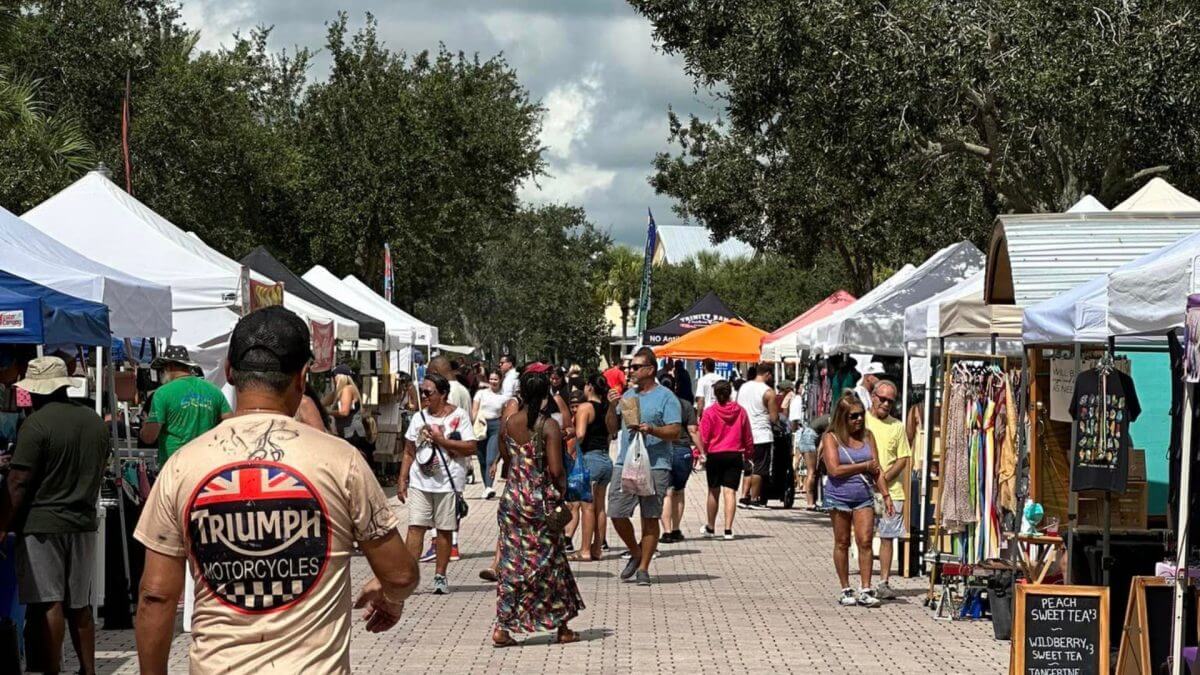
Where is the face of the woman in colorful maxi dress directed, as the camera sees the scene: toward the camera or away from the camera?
away from the camera

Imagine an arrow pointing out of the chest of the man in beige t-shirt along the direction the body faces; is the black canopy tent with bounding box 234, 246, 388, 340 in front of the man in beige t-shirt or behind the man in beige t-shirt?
in front

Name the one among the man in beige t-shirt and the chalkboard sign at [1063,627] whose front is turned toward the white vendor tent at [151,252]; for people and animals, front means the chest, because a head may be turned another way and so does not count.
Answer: the man in beige t-shirt

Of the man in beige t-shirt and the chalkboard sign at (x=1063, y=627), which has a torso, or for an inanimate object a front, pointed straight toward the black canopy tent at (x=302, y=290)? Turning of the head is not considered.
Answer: the man in beige t-shirt

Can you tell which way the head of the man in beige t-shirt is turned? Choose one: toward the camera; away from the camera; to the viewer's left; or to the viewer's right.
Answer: away from the camera

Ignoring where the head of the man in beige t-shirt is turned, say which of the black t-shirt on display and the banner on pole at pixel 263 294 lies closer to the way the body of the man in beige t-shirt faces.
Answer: the banner on pole

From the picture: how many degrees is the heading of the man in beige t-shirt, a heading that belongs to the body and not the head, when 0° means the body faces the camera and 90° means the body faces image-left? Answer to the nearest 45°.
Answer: approximately 180°

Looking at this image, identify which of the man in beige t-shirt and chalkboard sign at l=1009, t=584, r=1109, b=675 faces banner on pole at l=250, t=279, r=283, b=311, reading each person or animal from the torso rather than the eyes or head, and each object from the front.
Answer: the man in beige t-shirt

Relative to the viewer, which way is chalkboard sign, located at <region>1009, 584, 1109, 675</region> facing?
toward the camera

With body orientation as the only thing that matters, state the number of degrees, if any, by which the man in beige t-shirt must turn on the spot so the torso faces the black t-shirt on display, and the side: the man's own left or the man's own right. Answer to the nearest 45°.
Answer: approximately 45° to the man's own right

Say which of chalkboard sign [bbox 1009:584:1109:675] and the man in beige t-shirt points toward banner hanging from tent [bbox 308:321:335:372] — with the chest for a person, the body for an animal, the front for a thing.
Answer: the man in beige t-shirt

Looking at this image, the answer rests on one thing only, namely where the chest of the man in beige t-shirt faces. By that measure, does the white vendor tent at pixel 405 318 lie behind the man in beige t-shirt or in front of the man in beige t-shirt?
in front

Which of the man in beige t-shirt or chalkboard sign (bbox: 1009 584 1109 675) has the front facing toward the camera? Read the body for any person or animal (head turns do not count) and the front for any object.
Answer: the chalkboard sign
